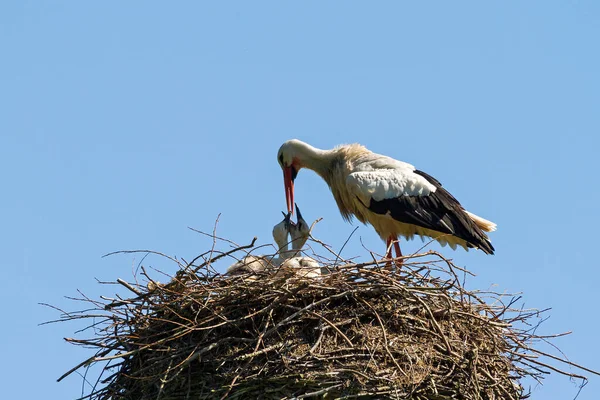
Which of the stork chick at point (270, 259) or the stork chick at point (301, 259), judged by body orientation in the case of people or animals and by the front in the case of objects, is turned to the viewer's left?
the stork chick at point (301, 259)

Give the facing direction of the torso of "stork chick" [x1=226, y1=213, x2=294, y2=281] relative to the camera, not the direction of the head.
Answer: to the viewer's right

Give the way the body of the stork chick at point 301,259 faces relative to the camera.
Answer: to the viewer's left

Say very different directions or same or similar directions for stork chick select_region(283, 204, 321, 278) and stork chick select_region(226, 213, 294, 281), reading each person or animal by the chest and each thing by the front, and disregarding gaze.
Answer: very different directions

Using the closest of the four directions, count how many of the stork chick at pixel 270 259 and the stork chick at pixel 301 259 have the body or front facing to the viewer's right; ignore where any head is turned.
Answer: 1
